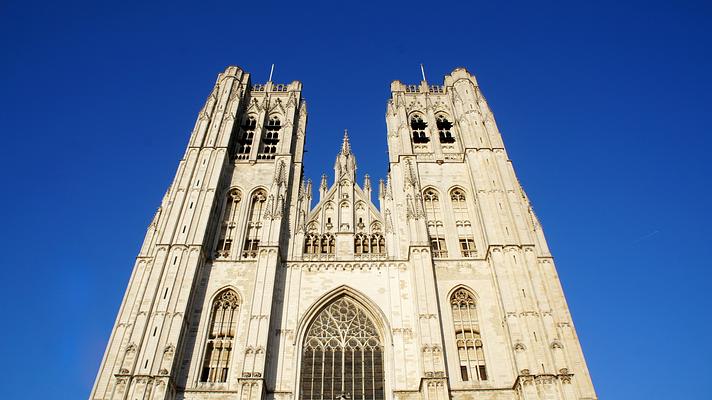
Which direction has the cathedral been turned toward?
toward the camera
